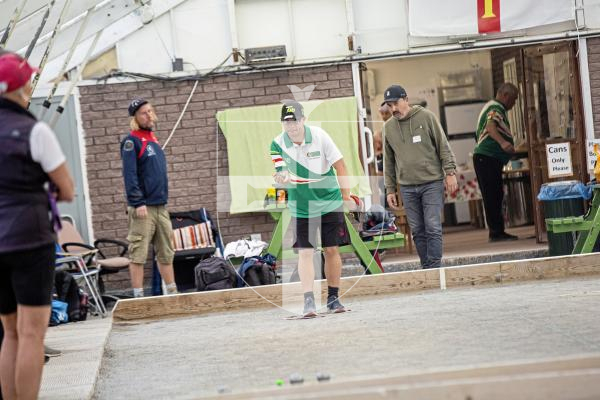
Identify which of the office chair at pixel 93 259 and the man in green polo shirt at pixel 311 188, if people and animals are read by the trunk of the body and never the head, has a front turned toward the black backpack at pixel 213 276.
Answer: the office chair

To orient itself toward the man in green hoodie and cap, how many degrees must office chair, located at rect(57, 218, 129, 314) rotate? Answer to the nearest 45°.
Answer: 0° — it already faces them

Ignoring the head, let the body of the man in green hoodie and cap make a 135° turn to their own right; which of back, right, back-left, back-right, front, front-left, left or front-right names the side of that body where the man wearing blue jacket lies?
left

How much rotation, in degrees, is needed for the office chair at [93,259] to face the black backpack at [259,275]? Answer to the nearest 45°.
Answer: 0° — it already faces it

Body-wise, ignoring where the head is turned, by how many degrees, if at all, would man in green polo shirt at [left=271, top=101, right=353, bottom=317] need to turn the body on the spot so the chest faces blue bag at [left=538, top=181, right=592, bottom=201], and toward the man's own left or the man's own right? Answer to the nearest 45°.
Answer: approximately 135° to the man's own left

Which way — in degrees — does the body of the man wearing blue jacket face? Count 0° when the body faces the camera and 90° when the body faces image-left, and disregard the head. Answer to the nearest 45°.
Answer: approximately 315°

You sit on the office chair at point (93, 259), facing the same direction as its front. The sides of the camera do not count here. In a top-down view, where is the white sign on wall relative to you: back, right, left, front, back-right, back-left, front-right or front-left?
front-left

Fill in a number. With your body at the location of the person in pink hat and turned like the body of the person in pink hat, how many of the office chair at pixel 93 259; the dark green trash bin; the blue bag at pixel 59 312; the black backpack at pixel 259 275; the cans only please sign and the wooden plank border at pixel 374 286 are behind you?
0

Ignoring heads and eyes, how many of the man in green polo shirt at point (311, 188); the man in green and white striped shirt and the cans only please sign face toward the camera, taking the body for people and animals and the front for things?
2

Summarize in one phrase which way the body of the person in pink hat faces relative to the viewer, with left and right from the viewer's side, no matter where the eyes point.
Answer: facing away from the viewer and to the right of the viewer

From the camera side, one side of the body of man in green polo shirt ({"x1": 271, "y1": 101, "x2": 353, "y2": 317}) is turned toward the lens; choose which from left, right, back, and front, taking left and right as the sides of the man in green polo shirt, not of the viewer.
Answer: front

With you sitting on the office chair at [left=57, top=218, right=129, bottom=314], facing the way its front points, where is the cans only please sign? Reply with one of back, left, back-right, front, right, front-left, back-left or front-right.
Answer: front-left

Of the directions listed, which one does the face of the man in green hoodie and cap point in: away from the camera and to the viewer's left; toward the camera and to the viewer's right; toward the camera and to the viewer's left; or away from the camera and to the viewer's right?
toward the camera and to the viewer's left

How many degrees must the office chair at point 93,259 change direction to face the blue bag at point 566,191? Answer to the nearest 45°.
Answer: approximately 45° to its left

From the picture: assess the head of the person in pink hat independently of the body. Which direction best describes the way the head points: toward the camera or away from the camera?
away from the camera
